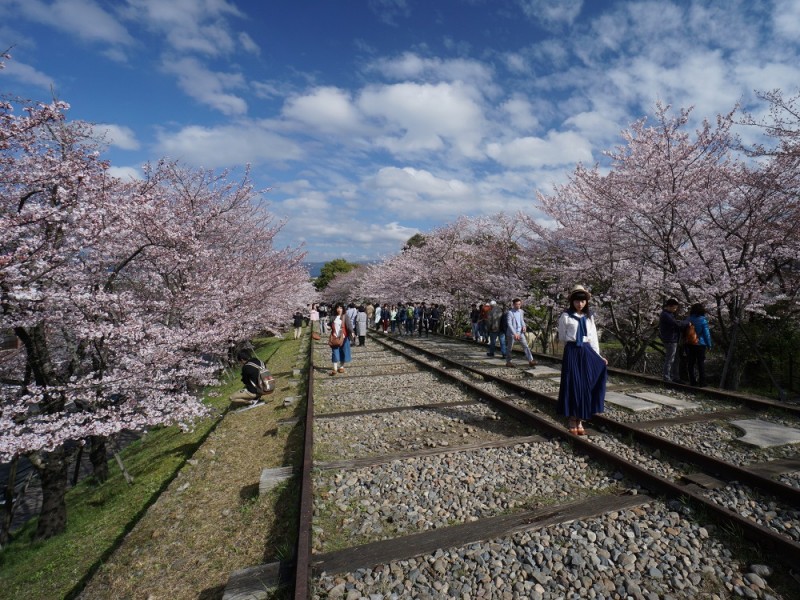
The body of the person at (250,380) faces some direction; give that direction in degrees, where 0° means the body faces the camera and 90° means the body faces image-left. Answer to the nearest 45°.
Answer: approximately 90°

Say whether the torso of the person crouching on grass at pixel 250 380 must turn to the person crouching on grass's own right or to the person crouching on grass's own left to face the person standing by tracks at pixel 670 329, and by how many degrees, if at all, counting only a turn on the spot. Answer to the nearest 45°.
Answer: approximately 180°

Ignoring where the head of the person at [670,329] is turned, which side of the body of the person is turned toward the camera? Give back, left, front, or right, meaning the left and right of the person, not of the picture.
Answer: right

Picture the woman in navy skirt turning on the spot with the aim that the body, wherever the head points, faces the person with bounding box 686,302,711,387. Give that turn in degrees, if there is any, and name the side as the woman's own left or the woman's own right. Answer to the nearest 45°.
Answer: approximately 135° to the woman's own left

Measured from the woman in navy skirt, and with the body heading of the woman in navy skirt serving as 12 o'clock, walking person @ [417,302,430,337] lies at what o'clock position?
The walking person is roughly at 5 o'clock from the woman in navy skirt.

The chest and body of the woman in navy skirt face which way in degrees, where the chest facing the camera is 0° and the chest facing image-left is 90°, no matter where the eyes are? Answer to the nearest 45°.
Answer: approximately 0°
